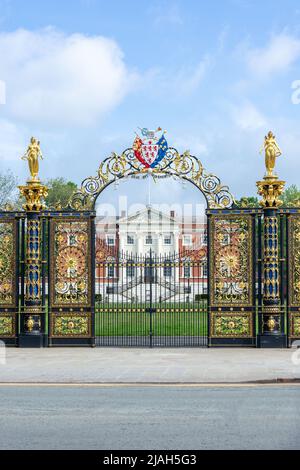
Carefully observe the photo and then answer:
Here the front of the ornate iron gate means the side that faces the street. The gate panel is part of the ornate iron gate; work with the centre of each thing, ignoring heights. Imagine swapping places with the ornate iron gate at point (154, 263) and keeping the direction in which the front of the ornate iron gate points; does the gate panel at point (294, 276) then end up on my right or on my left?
on my left

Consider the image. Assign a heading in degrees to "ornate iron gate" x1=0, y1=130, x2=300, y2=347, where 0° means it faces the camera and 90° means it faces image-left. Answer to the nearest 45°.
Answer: approximately 0°
